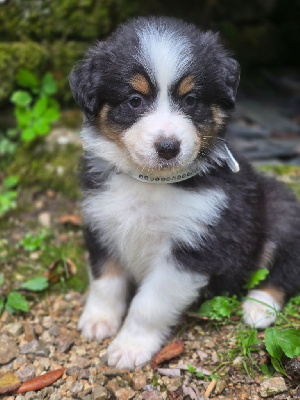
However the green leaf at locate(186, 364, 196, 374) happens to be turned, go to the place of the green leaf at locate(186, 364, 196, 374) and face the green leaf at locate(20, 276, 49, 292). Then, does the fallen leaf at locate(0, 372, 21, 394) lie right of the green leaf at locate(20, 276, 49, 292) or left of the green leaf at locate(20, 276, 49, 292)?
left

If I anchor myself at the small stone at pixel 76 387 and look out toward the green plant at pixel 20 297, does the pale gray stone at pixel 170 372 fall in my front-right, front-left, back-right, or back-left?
back-right

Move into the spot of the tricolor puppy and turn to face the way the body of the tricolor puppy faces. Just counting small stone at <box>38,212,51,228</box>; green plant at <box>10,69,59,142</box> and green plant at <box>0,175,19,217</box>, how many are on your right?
3

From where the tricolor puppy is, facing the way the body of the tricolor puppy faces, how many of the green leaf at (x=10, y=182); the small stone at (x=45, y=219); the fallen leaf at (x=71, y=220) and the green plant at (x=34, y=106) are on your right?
4

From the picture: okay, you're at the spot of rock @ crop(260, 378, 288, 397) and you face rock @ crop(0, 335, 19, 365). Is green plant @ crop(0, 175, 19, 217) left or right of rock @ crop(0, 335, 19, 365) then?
right

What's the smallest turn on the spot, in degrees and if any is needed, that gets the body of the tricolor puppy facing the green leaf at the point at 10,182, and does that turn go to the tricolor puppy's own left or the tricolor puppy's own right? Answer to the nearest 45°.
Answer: approximately 90° to the tricolor puppy's own right

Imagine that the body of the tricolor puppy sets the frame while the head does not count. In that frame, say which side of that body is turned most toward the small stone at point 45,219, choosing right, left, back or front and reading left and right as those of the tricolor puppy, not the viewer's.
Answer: right

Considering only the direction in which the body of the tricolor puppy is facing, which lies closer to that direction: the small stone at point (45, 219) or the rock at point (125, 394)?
the rock

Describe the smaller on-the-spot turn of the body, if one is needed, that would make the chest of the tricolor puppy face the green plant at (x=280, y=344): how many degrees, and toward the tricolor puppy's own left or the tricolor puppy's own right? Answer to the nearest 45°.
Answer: approximately 90° to the tricolor puppy's own left
